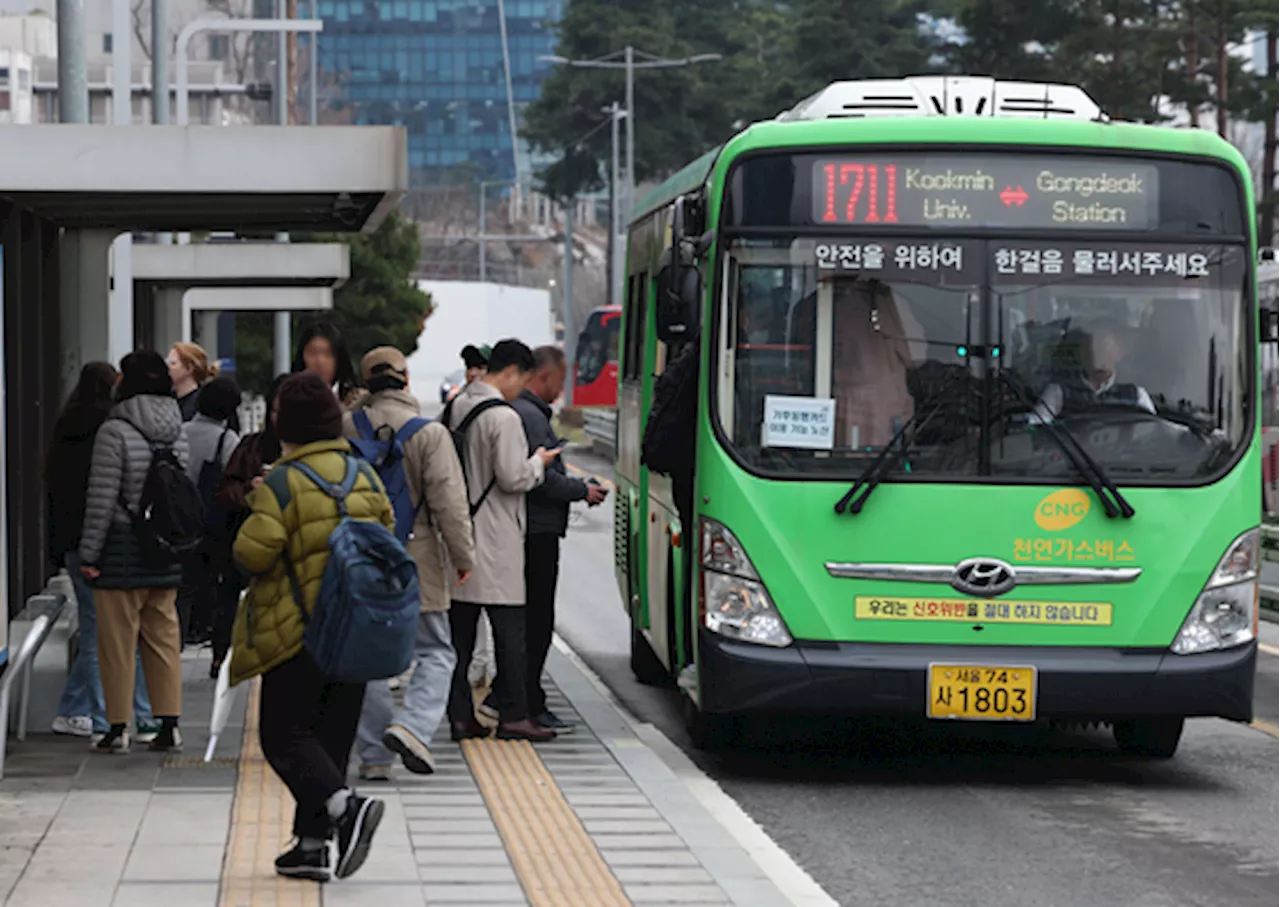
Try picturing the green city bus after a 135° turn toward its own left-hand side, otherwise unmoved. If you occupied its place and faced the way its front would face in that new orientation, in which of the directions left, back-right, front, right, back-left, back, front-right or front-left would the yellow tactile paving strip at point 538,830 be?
back

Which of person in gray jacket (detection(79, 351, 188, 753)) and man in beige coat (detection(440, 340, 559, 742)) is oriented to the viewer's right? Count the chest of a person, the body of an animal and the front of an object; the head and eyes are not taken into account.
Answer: the man in beige coat

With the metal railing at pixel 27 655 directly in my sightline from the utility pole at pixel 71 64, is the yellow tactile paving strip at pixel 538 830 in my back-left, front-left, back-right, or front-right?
front-left

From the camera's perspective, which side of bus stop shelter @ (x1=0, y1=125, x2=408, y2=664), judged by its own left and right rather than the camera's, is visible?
right

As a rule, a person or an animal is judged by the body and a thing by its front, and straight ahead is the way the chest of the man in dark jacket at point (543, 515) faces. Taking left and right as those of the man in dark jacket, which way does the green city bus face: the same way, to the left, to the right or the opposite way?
to the right

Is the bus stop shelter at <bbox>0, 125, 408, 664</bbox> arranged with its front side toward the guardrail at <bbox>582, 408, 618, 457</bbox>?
no

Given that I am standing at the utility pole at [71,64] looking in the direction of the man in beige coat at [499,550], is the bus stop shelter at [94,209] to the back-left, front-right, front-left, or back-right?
front-right

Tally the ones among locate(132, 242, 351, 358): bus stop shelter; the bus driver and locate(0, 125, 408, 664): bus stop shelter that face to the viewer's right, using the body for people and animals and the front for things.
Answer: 2

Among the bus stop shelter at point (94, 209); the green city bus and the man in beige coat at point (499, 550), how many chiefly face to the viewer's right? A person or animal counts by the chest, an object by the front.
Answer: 2

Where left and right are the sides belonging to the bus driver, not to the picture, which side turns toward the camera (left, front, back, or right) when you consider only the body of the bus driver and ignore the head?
front

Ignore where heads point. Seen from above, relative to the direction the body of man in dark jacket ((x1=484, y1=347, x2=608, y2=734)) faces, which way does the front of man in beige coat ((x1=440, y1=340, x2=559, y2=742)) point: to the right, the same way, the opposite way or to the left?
the same way

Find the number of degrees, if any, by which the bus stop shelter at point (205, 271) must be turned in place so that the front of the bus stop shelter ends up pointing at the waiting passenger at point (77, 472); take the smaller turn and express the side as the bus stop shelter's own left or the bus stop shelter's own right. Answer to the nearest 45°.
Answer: approximately 90° to the bus stop shelter's own right

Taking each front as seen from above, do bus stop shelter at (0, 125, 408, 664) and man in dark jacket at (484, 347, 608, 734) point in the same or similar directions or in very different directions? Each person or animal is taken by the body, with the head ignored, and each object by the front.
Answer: same or similar directions

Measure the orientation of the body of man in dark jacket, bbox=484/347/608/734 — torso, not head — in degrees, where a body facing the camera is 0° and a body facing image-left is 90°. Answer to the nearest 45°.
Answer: approximately 270°

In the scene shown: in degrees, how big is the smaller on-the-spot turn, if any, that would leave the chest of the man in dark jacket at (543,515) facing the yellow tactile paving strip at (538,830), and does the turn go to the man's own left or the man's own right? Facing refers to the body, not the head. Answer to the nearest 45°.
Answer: approximately 90° to the man's own right

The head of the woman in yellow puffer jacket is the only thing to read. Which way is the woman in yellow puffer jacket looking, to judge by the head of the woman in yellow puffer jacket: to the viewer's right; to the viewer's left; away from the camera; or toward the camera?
away from the camera

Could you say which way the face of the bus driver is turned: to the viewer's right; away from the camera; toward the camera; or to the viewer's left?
toward the camera

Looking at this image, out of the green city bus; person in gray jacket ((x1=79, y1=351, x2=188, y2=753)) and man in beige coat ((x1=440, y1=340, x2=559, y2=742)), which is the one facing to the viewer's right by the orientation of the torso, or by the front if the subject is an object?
the man in beige coat

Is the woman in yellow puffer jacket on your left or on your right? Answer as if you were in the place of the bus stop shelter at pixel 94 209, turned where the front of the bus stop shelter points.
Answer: on your right

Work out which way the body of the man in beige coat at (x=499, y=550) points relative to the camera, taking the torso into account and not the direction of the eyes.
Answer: to the viewer's right
